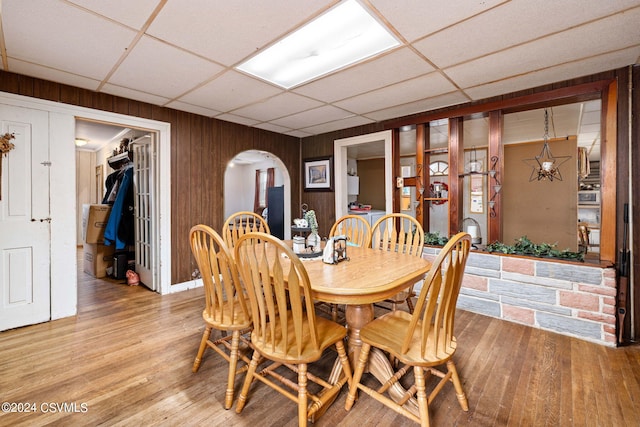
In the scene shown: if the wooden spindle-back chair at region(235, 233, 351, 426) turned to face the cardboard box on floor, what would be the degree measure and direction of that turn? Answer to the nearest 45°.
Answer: approximately 90° to its left

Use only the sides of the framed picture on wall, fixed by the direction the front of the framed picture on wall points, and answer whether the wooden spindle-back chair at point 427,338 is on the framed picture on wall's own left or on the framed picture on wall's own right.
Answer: on the framed picture on wall's own left

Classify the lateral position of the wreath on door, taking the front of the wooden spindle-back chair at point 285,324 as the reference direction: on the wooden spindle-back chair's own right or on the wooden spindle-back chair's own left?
on the wooden spindle-back chair's own left

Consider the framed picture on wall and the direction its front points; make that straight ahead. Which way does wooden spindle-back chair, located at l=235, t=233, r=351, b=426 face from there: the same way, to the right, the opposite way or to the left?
the opposite way

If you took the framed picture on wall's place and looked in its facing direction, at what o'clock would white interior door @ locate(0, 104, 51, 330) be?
The white interior door is roughly at 12 o'clock from the framed picture on wall.

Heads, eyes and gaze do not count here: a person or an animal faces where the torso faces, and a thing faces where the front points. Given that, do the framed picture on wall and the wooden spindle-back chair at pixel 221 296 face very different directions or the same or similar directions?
very different directions

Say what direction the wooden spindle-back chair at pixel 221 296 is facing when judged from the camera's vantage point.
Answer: facing away from the viewer and to the right of the viewer

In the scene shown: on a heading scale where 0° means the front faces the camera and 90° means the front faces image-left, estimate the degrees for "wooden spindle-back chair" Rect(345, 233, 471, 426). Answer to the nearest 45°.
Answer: approximately 135°

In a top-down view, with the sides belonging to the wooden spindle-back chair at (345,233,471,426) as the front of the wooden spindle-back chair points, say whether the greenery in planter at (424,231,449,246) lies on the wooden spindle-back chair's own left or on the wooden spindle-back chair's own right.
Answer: on the wooden spindle-back chair's own right
